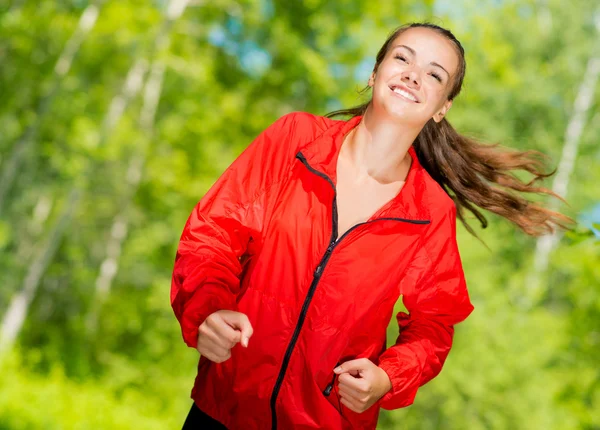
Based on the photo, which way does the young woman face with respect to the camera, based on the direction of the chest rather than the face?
toward the camera

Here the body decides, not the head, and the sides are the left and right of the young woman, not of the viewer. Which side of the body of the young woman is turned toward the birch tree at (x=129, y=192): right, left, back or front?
back

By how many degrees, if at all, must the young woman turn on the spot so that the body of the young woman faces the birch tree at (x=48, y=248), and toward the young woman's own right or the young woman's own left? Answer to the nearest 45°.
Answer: approximately 135° to the young woman's own right

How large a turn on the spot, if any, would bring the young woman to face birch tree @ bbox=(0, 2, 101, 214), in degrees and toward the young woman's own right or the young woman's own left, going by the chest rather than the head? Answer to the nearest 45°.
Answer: approximately 135° to the young woman's own right

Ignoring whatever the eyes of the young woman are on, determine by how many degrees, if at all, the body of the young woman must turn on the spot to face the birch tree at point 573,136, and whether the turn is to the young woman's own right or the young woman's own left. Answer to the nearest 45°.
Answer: approximately 180°
